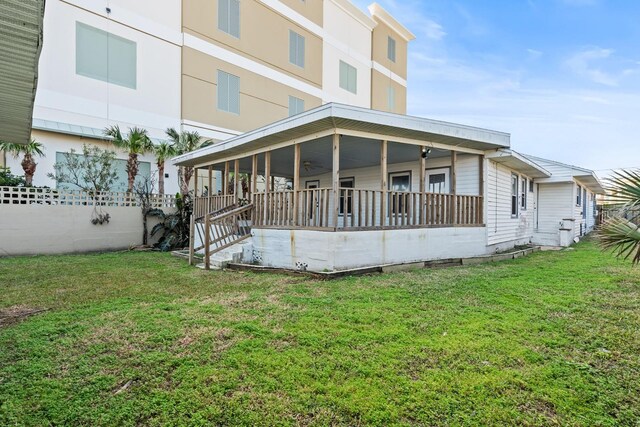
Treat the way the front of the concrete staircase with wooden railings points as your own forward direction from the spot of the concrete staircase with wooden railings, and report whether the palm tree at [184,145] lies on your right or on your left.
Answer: on your right

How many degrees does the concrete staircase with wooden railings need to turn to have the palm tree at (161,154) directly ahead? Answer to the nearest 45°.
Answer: approximately 90° to its right

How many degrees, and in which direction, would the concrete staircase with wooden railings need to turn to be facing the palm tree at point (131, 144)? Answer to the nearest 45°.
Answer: approximately 90° to its right

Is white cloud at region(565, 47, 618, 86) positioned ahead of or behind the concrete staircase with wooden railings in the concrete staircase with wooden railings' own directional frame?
behind

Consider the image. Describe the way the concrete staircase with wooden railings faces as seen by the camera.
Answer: facing the viewer and to the left of the viewer

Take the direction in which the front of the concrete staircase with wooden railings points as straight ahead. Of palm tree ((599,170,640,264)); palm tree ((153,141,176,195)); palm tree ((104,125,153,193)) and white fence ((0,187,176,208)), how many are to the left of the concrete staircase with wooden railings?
1

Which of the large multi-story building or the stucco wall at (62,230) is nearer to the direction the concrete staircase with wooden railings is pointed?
the stucco wall

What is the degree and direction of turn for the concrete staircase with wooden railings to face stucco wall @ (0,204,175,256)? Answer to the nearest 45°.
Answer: approximately 90° to its right

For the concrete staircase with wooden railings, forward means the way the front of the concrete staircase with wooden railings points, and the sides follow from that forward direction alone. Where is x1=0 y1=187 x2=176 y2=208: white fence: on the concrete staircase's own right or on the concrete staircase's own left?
on the concrete staircase's own right

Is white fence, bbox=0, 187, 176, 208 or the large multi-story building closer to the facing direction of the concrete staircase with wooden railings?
the white fence

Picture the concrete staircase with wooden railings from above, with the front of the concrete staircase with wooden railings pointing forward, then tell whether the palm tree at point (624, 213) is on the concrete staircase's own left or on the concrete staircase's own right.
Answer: on the concrete staircase's own left
